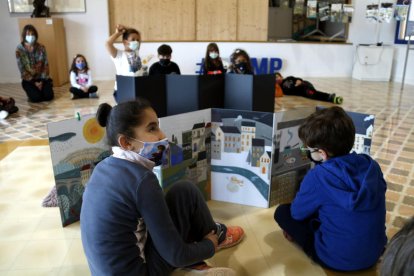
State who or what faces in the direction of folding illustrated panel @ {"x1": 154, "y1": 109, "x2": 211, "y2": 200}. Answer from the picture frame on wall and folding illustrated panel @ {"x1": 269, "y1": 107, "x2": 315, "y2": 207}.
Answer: the picture frame on wall

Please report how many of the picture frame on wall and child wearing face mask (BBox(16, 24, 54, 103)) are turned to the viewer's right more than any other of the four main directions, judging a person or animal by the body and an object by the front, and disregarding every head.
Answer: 0

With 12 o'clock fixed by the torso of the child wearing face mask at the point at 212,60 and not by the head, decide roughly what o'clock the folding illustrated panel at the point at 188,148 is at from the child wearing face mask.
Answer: The folding illustrated panel is roughly at 12 o'clock from the child wearing face mask.

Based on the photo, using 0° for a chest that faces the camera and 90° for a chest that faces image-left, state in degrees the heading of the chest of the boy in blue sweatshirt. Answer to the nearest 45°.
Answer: approximately 135°

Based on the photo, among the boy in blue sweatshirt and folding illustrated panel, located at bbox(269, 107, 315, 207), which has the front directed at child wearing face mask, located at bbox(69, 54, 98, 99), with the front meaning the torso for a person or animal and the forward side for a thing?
the boy in blue sweatshirt

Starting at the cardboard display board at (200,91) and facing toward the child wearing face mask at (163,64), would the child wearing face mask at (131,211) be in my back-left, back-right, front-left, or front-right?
back-left

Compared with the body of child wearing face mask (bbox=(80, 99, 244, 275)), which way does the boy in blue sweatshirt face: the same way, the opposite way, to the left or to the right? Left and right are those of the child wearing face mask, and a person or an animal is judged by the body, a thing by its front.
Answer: to the left

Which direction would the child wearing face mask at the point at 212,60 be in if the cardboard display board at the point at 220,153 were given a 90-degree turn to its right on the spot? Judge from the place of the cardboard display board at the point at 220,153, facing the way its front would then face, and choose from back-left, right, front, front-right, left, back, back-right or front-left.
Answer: right

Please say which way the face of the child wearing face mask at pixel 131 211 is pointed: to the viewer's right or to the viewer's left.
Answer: to the viewer's right

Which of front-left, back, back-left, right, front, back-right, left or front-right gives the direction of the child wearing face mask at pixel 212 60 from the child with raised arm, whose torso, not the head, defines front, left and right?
left
